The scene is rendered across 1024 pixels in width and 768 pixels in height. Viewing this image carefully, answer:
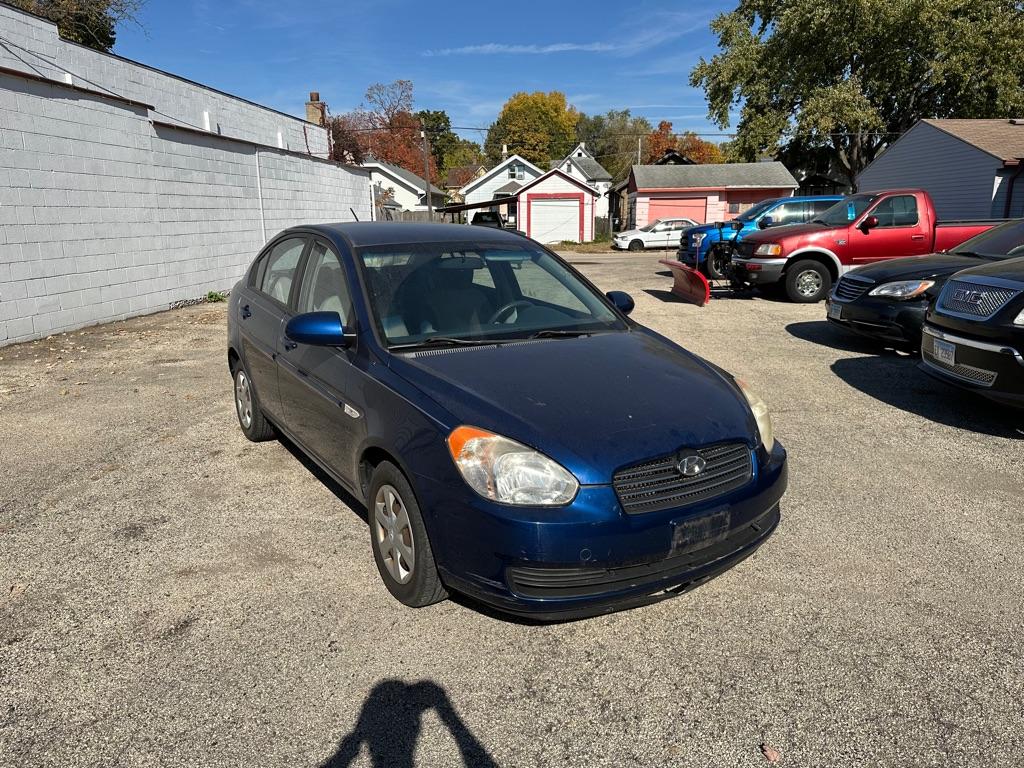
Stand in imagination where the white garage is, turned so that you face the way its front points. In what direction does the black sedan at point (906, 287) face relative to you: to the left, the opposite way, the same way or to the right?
to the right

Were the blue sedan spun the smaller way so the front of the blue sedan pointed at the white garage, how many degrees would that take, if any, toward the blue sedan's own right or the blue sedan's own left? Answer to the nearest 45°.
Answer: approximately 135° to the blue sedan's own left

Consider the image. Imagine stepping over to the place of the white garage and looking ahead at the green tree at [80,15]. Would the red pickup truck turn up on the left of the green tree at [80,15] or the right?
left

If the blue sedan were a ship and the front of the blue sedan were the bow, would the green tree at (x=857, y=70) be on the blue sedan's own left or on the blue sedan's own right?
on the blue sedan's own left

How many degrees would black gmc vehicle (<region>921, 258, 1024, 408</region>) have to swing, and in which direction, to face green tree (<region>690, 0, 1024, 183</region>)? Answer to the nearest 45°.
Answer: approximately 135° to its right

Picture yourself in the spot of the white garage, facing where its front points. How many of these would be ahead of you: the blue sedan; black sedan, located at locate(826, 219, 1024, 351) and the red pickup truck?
3

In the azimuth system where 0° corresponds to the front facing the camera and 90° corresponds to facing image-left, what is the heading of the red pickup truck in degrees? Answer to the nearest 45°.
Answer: approximately 45°

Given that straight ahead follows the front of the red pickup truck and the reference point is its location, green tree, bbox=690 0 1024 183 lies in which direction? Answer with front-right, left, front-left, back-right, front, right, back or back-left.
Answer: back-right
